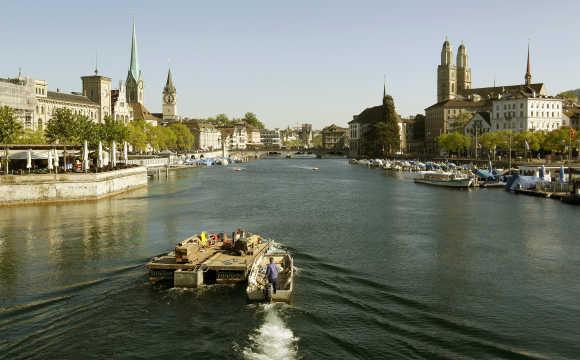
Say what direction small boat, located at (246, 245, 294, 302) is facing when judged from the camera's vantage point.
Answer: facing away from the viewer

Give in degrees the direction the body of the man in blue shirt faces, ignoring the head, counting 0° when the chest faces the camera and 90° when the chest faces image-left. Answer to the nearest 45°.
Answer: approximately 180°

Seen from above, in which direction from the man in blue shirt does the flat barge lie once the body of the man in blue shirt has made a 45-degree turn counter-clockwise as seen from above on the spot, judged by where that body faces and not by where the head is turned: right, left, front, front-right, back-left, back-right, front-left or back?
front

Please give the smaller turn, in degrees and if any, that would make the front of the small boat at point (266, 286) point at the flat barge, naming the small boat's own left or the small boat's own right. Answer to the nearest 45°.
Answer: approximately 45° to the small boat's own left
